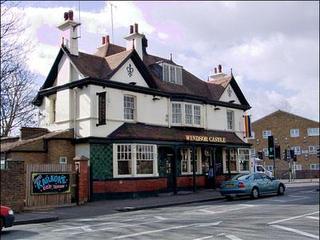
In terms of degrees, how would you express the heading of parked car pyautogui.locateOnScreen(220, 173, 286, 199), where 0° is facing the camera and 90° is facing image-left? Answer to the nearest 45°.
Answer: approximately 225°

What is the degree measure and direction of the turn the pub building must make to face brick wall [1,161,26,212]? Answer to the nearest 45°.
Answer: approximately 90° to its right

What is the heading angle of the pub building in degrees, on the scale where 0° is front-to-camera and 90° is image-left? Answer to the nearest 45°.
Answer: approximately 315°

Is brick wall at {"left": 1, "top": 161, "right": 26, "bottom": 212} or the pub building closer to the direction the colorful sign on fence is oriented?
the brick wall

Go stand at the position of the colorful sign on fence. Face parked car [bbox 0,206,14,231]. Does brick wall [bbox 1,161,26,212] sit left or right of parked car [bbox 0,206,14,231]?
right

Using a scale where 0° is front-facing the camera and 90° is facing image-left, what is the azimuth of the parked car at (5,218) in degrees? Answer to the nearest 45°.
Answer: approximately 315°

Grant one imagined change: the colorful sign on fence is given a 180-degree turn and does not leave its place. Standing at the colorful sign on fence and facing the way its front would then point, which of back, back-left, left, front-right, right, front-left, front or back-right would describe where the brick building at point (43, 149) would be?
front

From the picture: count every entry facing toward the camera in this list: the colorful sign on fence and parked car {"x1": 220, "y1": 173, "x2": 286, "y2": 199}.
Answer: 1

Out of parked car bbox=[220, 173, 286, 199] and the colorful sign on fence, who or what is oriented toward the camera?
the colorful sign on fence

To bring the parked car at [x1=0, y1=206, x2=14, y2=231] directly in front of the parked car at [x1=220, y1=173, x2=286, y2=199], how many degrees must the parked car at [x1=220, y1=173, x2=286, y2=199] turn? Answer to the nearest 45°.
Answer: approximately 180°

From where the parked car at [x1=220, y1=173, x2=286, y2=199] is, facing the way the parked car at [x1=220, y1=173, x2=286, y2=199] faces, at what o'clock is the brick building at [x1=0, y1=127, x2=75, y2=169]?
The brick building is roughly at 7 o'clock from the parked car.

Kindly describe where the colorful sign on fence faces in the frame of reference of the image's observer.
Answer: facing the viewer

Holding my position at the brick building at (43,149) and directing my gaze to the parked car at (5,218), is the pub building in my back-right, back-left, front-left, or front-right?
back-left
